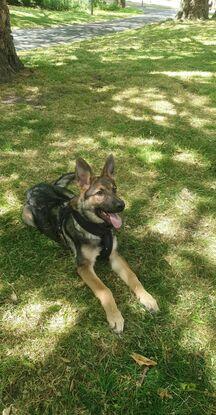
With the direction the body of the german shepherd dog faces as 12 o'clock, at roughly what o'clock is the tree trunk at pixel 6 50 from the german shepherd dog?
The tree trunk is roughly at 7 o'clock from the german shepherd dog.

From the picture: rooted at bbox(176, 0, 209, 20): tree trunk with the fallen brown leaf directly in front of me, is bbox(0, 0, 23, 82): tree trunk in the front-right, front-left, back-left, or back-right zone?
front-right

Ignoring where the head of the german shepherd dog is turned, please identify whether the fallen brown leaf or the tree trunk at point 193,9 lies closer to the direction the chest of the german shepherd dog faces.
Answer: the fallen brown leaf

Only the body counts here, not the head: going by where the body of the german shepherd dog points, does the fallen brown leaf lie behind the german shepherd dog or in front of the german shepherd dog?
in front

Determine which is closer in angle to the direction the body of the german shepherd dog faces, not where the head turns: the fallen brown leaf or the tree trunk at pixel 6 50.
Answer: the fallen brown leaf

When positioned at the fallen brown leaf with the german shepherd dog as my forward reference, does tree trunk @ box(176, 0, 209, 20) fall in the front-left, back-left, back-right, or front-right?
front-right

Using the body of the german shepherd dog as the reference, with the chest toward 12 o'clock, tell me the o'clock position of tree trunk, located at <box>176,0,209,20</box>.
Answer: The tree trunk is roughly at 8 o'clock from the german shepherd dog.

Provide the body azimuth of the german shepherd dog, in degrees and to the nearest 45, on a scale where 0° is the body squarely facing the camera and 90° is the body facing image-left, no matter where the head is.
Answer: approximately 315°

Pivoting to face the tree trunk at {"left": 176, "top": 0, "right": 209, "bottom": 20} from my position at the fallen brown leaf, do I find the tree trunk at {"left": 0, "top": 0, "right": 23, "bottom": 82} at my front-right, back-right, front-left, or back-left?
front-left
